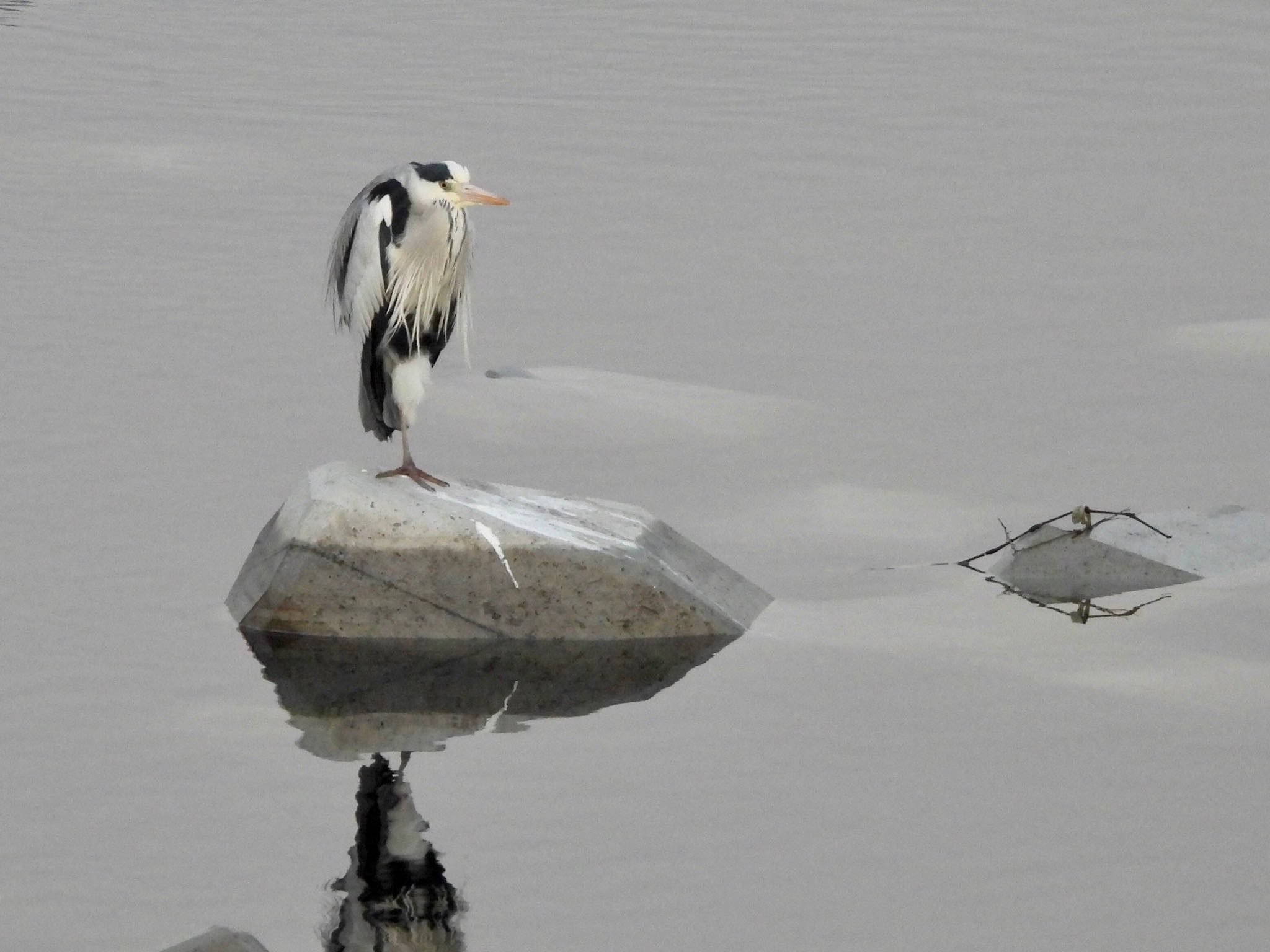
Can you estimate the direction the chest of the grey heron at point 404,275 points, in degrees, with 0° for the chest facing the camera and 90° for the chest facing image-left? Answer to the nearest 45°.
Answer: approximately 315°

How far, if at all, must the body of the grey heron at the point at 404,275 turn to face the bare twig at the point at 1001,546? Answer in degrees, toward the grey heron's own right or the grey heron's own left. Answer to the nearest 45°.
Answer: approximately 45° to the grey heron's own left
